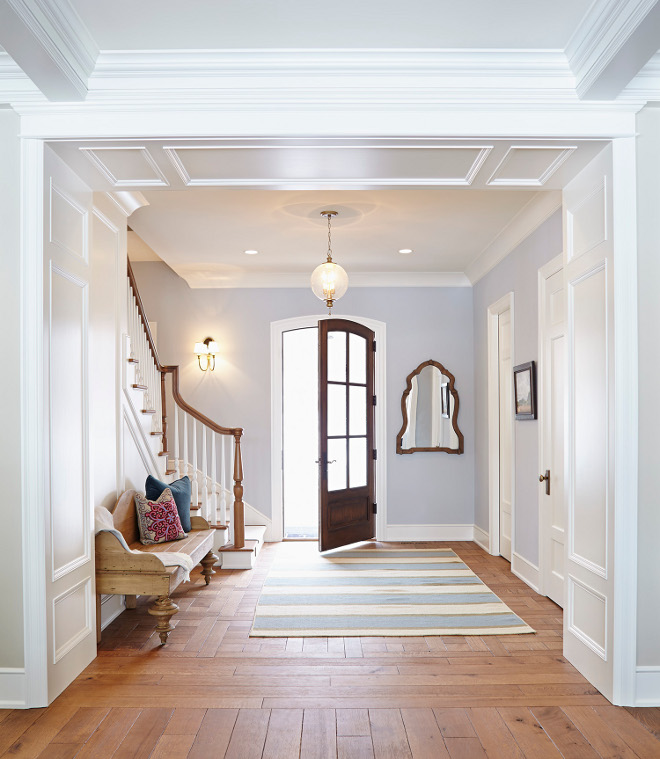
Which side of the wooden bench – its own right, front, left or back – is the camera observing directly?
right

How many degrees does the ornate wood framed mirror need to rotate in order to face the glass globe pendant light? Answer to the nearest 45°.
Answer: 0° — it already faces it

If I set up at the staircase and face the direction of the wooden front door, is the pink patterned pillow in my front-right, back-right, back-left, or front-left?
back-right

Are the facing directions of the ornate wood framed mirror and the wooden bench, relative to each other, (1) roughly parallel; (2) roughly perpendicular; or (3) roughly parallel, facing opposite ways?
roughly perpendicular

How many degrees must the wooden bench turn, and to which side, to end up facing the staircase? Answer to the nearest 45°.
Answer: approximately 90° to its left

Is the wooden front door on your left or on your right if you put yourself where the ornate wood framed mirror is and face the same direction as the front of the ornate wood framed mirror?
on your right

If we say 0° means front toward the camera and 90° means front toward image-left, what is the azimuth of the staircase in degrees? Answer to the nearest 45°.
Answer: approximately 315°

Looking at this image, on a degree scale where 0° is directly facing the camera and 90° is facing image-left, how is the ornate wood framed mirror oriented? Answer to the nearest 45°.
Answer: approximately 0°

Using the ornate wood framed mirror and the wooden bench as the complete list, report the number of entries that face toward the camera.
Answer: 1

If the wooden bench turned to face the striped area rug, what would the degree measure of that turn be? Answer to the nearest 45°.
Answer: approximately 45° to its left
